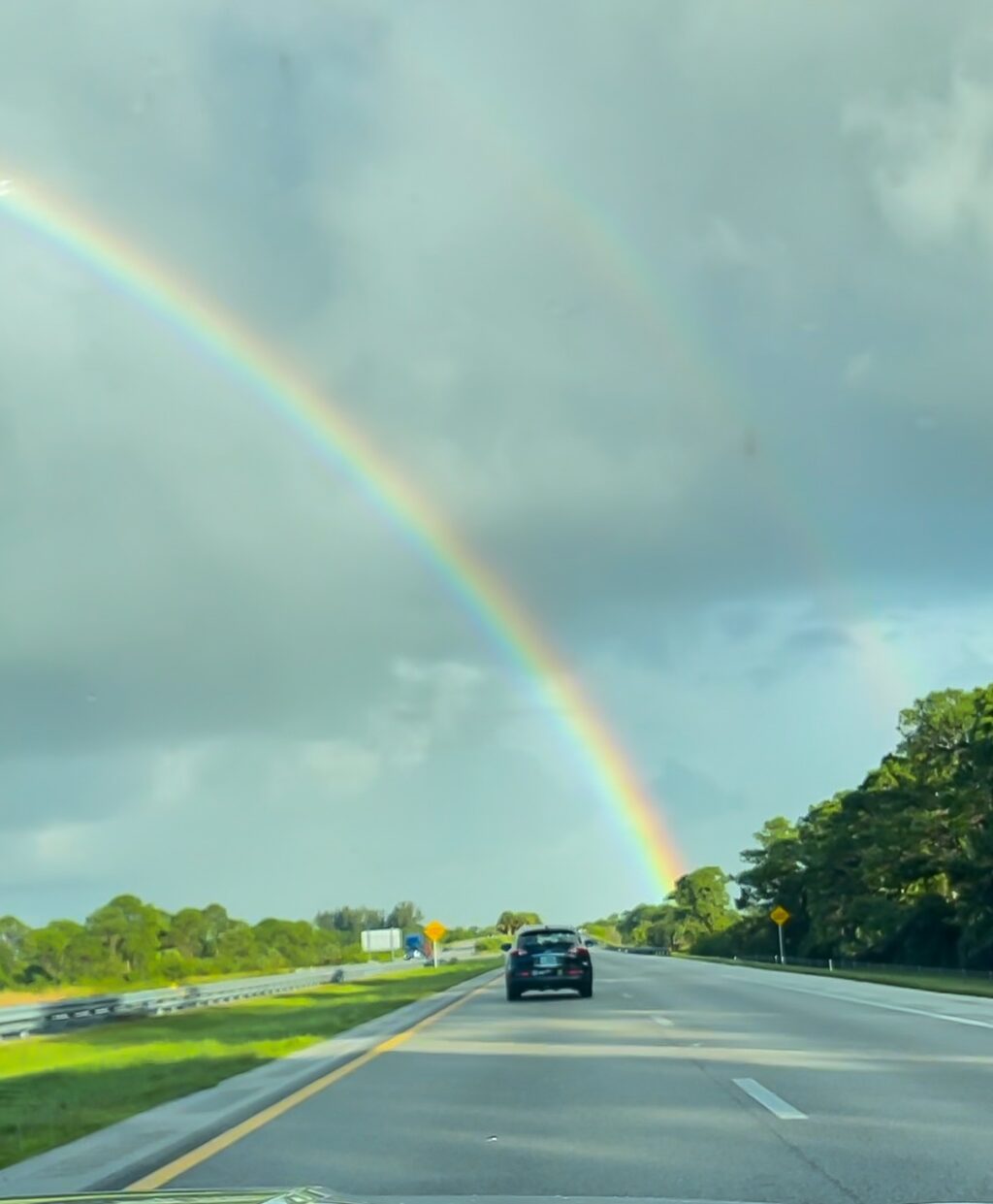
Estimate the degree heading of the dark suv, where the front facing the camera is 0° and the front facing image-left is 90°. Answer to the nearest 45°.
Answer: approximately 180°
